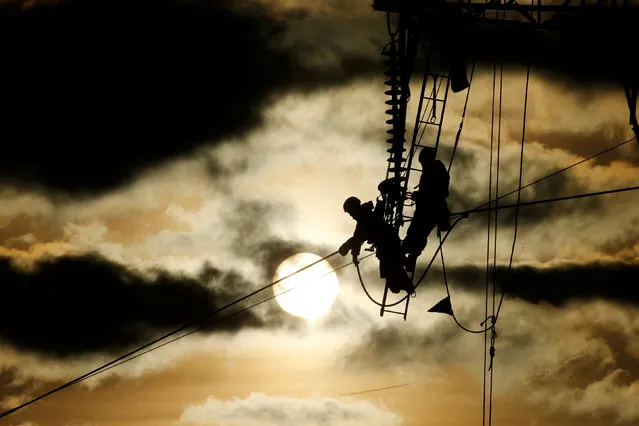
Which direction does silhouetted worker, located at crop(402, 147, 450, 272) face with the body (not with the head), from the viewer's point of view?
to the viewer's left

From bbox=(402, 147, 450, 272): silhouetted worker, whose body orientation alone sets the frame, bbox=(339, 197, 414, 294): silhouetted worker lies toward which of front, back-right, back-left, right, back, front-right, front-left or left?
front-right
